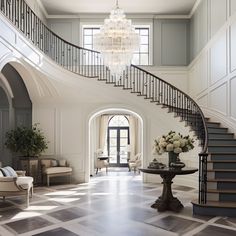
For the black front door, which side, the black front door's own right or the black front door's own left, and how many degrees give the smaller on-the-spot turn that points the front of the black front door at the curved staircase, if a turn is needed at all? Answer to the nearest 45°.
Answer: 0° — it already faces it

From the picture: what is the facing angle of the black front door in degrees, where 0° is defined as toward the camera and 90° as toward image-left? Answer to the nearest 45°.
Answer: approximately 0°
